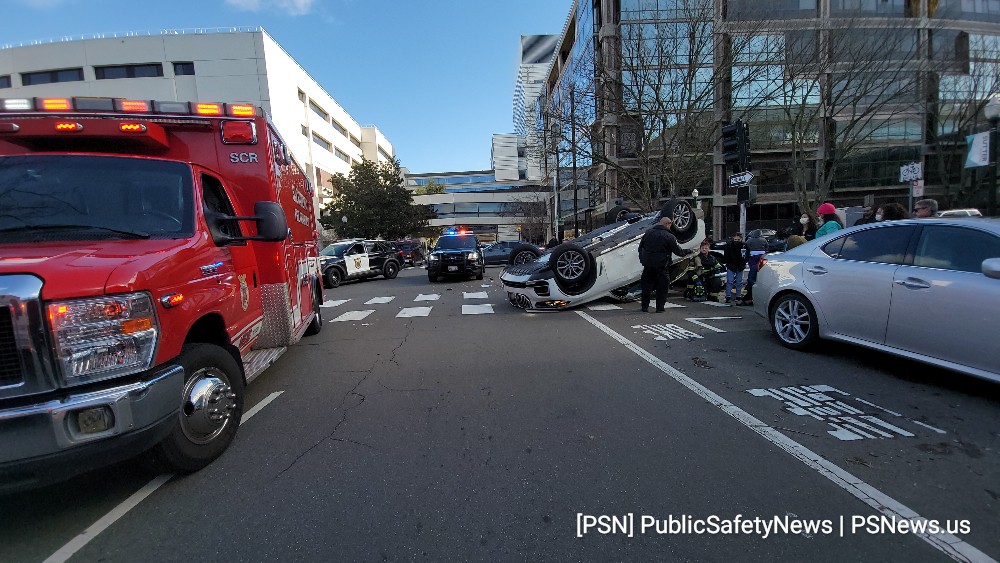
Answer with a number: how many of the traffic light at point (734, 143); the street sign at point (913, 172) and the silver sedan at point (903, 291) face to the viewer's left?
1

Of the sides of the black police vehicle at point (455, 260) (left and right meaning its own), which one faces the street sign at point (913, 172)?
left

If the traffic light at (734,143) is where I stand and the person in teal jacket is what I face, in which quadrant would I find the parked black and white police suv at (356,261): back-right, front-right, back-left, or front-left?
back-right

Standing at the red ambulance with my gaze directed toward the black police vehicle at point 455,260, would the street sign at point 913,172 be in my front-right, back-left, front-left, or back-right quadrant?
front-right

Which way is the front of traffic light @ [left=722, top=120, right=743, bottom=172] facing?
to the viewer's left

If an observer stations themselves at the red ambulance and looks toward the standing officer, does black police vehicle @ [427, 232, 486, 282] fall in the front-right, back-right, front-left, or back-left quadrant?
front-left

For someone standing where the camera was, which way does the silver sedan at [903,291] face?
facing the viewer and to the right of the viewer

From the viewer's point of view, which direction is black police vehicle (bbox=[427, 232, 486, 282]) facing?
toward the camera

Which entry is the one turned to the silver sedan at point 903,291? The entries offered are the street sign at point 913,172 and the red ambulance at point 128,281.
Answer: the street sign

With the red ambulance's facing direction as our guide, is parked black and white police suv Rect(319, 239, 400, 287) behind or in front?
behind

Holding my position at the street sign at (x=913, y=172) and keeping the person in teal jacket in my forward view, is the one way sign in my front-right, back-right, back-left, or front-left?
front-right

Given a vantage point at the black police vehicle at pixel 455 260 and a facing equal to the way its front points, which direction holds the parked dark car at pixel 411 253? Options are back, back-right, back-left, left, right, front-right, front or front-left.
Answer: back

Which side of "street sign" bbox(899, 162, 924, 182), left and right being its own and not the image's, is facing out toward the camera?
front

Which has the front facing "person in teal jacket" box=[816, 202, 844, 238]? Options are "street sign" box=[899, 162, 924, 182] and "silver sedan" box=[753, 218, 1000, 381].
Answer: the street sign

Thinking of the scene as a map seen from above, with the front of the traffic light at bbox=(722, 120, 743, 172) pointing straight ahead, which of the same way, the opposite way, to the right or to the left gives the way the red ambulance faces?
to the left

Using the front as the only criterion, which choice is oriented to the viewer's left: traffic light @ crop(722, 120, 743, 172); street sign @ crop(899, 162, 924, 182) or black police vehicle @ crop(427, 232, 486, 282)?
the traffic light
